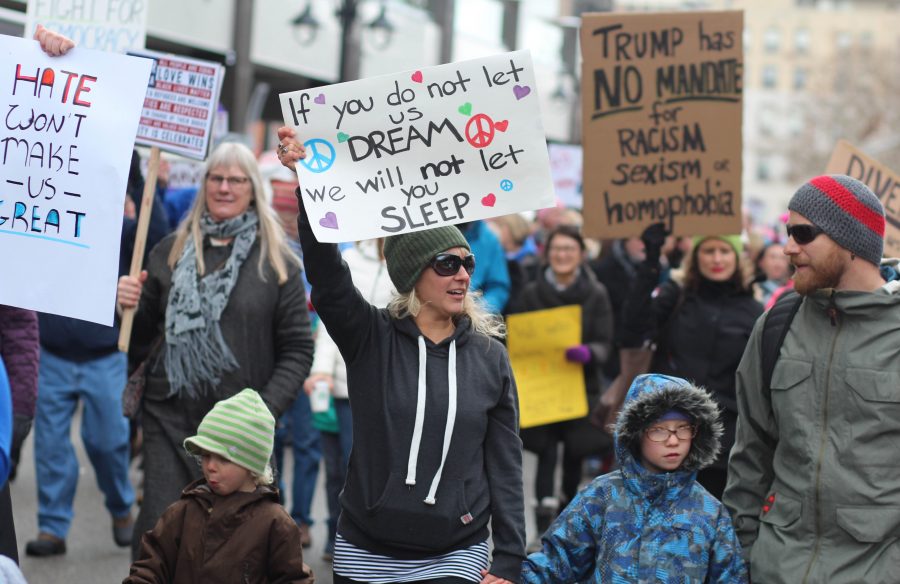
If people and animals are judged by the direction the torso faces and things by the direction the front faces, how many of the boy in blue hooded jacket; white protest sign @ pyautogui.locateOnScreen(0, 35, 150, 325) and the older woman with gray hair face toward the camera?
3

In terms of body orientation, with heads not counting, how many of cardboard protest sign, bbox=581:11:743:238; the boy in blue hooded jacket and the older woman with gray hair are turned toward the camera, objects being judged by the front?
3

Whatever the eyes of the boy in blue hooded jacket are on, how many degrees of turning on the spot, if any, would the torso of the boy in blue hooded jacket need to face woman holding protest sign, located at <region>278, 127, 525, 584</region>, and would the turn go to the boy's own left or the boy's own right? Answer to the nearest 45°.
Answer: approximately 90° to the boy's own right

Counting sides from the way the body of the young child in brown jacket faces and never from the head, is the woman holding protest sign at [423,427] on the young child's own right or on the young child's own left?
on the young child's own left

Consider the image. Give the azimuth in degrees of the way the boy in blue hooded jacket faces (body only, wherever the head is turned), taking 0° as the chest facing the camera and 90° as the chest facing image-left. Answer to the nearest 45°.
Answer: approximately 0°
